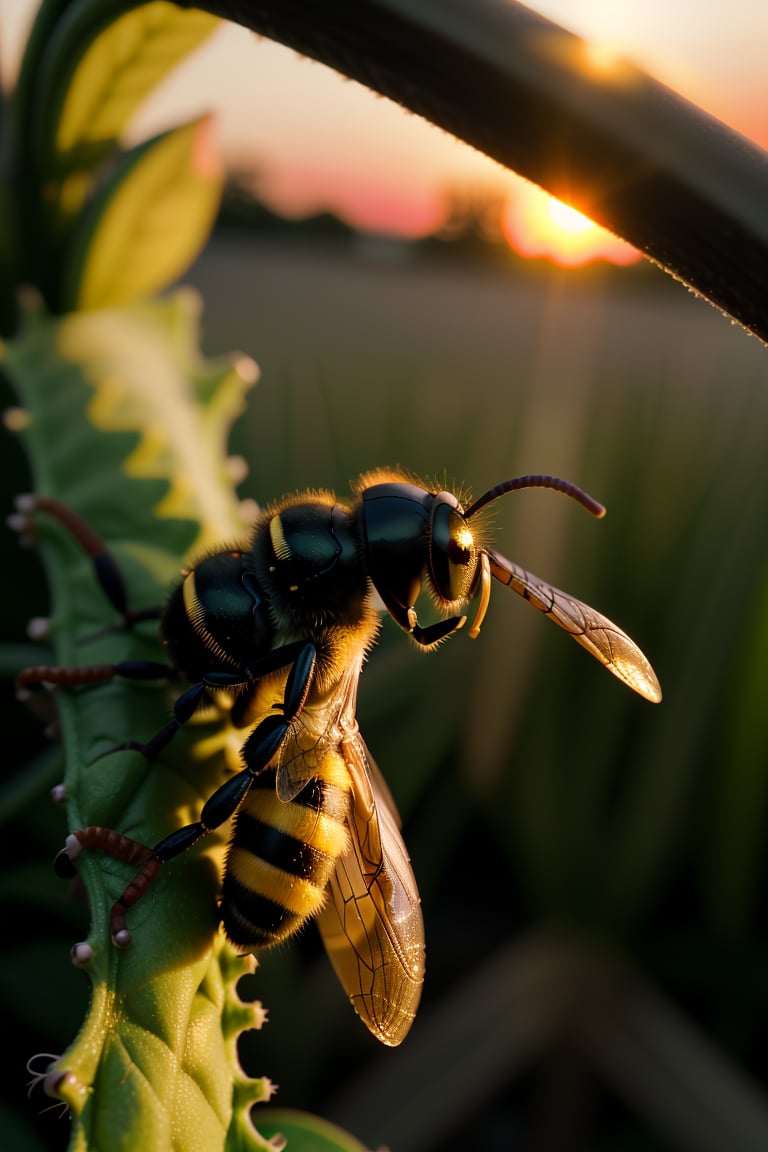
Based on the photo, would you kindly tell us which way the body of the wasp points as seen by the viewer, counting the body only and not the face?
to the viewer's right
